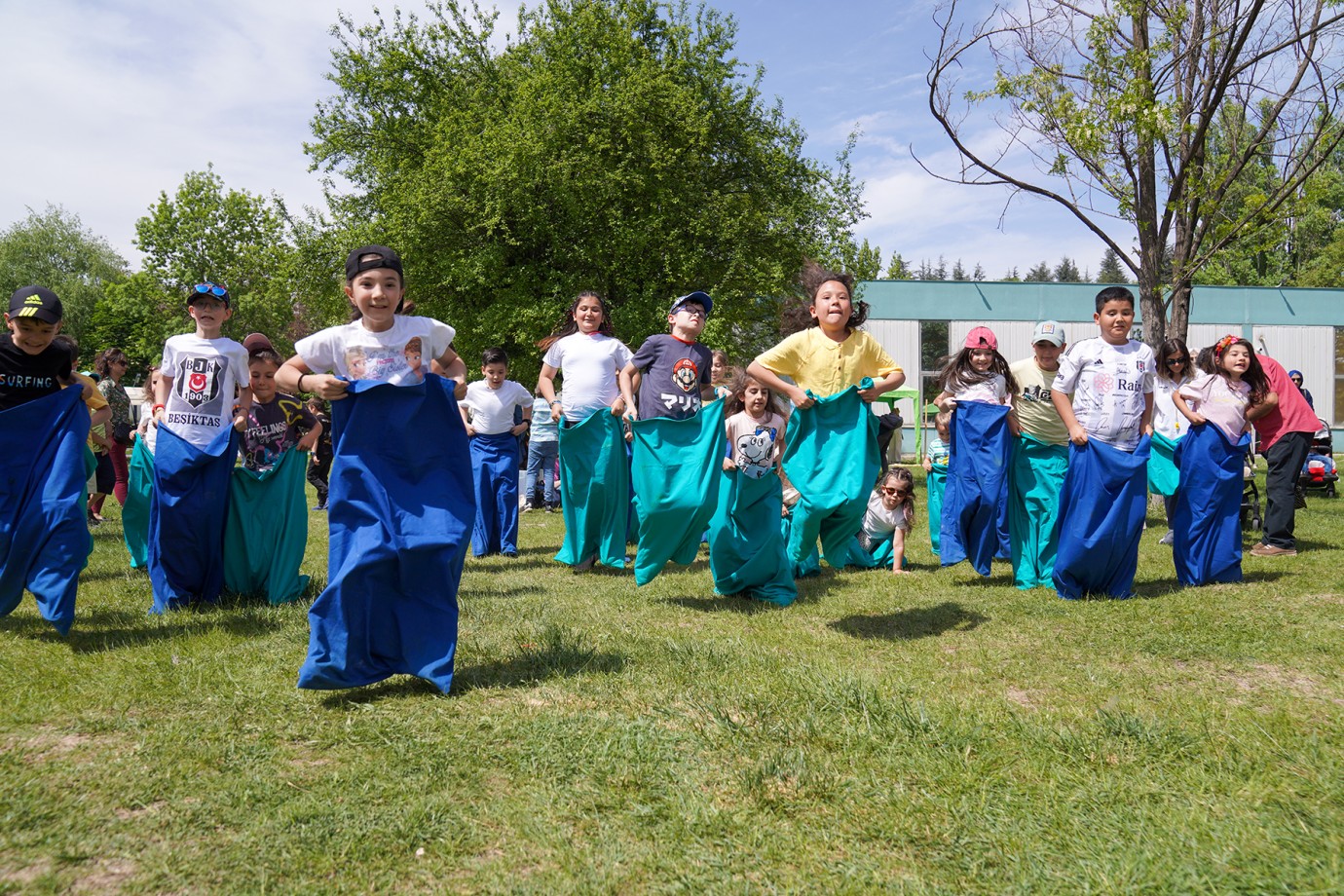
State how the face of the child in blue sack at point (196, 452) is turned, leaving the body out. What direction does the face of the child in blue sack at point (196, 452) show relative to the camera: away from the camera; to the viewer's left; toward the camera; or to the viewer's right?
toward the camera

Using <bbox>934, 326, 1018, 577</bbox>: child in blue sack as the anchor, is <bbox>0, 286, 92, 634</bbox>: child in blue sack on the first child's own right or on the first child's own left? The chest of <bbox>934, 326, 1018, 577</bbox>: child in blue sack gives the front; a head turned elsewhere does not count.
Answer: on the first child's own right

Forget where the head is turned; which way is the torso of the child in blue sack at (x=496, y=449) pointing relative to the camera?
toward the camera

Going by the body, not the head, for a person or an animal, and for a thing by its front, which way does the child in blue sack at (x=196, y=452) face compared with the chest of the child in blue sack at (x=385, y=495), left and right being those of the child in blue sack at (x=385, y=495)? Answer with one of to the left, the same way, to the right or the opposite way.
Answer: the same way

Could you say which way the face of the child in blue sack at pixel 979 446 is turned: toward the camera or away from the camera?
toward the camera

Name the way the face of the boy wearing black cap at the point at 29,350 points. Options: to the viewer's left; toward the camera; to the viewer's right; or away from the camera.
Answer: toward the camera

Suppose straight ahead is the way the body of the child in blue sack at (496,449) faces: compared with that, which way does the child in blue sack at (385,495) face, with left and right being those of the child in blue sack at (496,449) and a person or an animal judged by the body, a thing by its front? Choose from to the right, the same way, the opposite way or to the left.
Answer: the same way

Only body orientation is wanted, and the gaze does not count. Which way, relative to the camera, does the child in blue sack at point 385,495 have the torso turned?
toward the camera

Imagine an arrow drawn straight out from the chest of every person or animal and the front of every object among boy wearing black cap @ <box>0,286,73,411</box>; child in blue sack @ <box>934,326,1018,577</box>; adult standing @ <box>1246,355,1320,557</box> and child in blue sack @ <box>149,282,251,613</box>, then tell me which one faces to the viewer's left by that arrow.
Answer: the adult standing

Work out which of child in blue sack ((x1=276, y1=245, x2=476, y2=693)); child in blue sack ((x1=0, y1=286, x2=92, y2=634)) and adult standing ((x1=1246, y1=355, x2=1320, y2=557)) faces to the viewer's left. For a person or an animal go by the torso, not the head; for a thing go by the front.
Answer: the adult standing

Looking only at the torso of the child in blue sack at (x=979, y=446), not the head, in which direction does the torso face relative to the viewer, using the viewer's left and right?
facing the viewer

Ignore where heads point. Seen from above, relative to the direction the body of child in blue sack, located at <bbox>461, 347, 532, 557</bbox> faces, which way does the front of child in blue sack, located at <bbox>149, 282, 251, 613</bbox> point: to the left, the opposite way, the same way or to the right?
the same way

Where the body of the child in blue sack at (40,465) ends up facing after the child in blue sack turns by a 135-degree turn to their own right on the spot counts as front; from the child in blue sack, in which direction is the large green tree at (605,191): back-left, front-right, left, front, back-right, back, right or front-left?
right

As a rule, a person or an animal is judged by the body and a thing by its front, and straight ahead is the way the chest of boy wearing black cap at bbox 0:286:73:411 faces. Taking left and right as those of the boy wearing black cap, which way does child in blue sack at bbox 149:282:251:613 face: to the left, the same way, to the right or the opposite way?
the same way

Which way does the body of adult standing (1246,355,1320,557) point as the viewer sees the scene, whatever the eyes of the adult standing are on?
to the viewer's left

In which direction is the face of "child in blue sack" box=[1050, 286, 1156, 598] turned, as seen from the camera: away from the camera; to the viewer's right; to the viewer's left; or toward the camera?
toward the camera

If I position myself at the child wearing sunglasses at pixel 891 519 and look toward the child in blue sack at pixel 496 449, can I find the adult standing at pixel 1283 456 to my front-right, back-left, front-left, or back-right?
back-right
